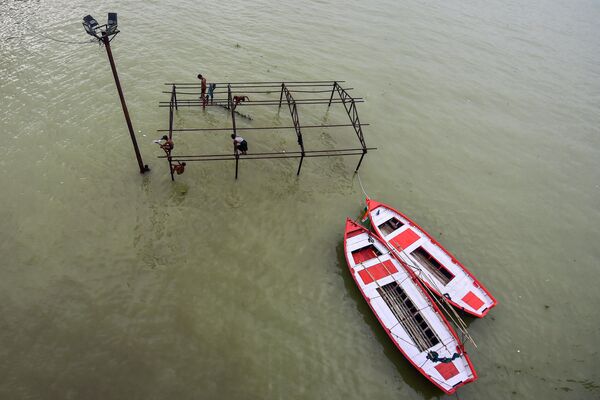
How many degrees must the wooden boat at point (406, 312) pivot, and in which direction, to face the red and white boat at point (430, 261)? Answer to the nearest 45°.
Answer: approximately 45° to its right

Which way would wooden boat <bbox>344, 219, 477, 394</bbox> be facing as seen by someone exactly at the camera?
facing away from the viewer and to the left of the viewer

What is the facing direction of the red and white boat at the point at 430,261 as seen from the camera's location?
facing away from the viewer and to the left of the viewer
